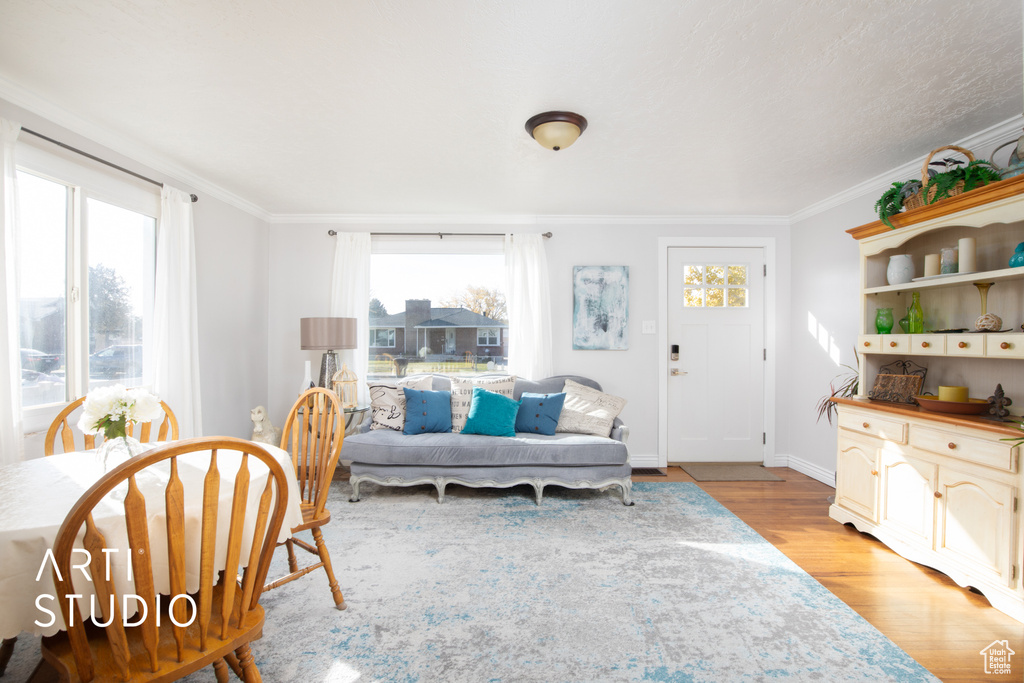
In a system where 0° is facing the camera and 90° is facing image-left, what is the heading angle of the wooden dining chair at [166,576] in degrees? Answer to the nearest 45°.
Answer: approximately 135°

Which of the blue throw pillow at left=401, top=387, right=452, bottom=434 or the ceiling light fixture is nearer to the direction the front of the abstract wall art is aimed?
the ceiling light fixture

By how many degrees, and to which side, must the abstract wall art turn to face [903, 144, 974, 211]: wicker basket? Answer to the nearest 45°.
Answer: approximately 45° to its left

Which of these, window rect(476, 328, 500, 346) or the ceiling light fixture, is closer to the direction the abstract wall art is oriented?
the ceiling light fixture

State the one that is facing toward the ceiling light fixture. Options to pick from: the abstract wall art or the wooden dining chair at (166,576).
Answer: the abstract wall art

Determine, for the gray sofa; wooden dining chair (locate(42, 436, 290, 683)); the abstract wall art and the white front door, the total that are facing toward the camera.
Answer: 3

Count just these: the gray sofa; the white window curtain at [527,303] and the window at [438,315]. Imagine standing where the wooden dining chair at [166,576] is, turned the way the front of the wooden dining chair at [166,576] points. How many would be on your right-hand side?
3

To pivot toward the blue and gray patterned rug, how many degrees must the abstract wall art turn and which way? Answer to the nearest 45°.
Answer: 0° — it already faces it
